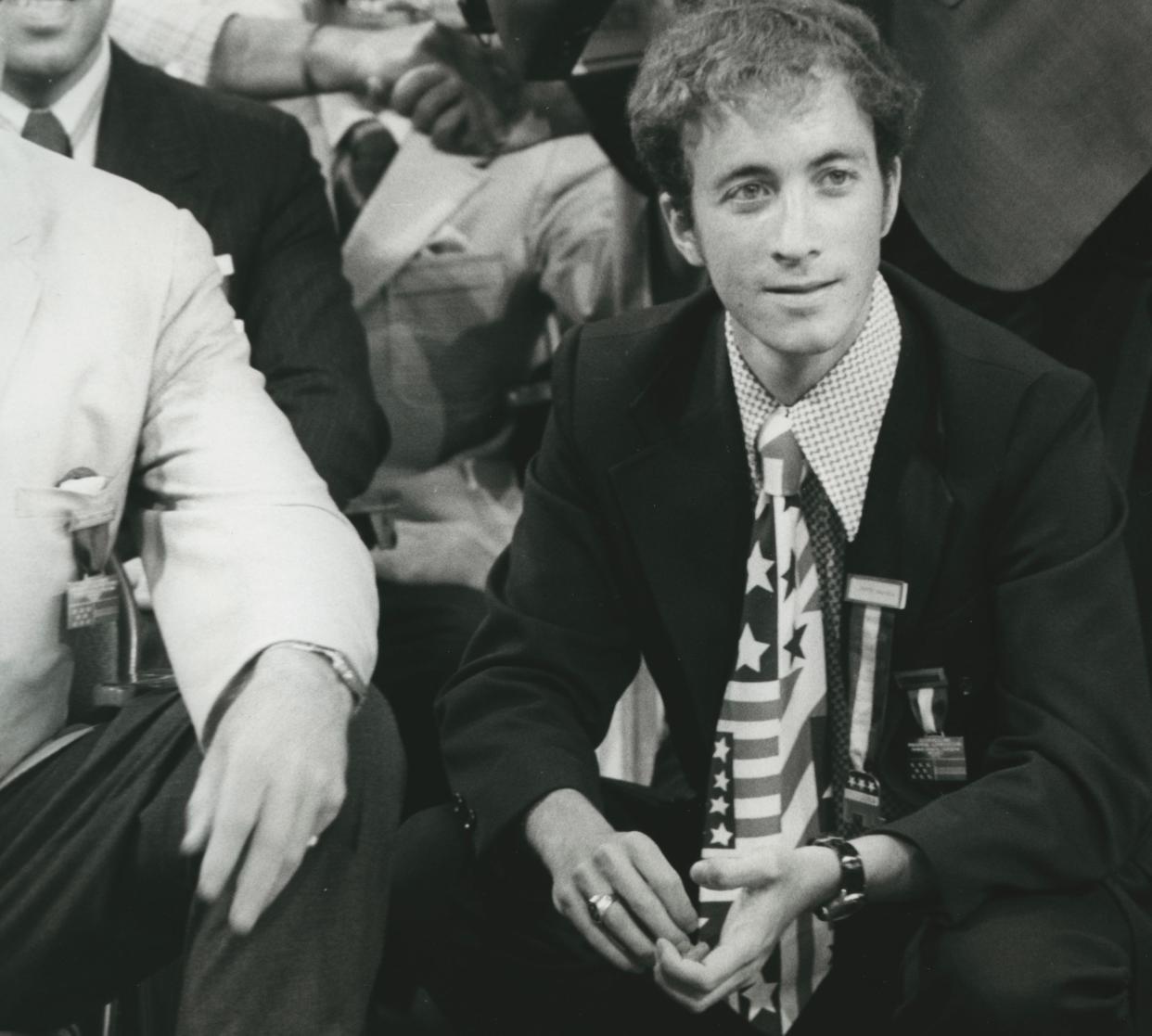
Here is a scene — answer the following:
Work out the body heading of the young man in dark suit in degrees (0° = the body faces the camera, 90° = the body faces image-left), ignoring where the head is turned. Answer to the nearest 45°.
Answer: approximately 0°
